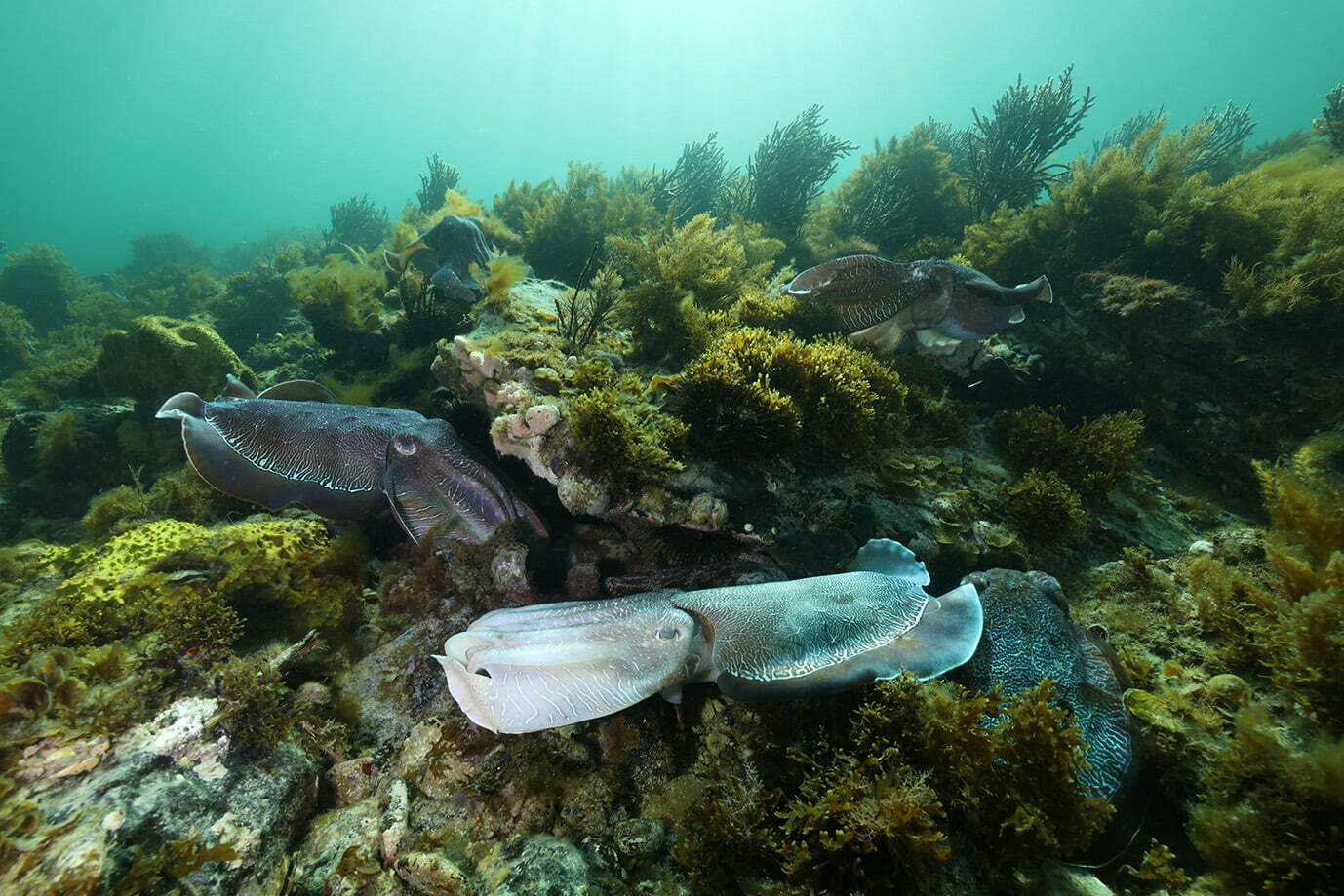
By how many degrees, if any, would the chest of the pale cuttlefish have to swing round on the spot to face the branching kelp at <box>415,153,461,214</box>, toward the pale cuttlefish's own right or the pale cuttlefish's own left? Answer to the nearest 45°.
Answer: approximately 45° to the pale cuttlefish's own right

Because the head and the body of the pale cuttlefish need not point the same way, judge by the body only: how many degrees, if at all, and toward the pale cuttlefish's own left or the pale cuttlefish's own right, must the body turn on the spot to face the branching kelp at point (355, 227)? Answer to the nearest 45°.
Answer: approximately 45° to the pale cuttlefish's own right

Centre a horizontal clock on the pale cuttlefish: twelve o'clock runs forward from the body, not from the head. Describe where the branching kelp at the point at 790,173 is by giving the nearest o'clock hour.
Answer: The branching kelp is roughly at 3 o'clock from the pale cuttlefish.

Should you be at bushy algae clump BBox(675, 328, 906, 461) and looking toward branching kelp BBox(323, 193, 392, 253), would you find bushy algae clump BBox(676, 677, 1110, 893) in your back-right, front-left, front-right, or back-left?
back-left

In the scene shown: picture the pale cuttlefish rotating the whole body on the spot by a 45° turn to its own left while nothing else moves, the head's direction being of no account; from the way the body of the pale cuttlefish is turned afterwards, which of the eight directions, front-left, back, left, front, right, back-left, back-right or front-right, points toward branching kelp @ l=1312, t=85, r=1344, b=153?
back

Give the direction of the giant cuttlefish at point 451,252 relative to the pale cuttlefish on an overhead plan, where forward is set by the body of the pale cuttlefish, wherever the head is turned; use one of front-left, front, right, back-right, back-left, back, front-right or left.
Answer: front-right

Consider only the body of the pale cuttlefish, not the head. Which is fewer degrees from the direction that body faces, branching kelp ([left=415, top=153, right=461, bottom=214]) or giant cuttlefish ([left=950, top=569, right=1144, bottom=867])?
the branching kelp

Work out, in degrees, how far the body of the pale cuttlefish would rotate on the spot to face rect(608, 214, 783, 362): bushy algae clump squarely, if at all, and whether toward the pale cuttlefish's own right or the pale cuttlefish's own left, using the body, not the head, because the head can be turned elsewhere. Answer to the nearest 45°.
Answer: approximately 90° to the pale cuttlefish's own right

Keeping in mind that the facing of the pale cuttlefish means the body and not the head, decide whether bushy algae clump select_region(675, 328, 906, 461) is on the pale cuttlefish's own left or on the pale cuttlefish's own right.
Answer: on the pale cuttlefish's own right

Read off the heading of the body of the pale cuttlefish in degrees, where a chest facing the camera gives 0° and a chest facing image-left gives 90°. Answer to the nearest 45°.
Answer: approximately 90°

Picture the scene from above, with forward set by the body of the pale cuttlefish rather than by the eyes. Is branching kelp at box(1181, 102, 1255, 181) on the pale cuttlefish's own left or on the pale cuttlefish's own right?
on the pale cuttlefish's own right

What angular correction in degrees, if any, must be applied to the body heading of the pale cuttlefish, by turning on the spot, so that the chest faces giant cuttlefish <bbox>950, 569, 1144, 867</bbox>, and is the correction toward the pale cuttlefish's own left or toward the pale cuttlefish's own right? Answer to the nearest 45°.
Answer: approximately 180°
